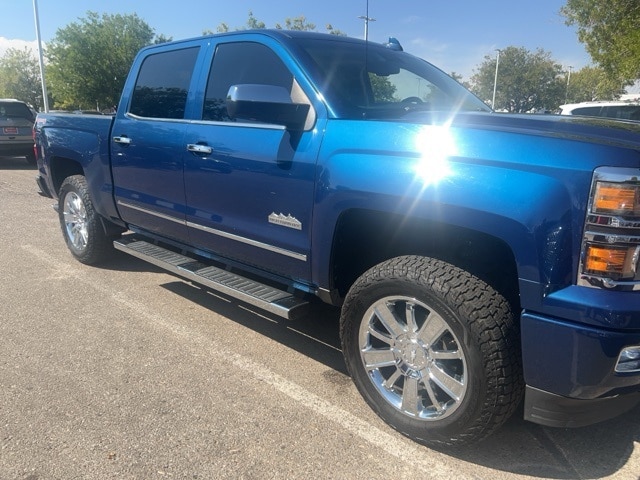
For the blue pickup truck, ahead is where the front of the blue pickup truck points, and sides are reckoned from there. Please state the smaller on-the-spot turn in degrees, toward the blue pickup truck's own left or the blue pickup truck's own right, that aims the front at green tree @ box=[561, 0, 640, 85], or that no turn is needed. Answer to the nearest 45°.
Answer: approximately 90° to the blue pickup truck's own left

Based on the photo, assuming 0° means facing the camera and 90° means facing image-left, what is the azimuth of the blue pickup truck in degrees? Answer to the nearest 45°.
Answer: approximately 315°

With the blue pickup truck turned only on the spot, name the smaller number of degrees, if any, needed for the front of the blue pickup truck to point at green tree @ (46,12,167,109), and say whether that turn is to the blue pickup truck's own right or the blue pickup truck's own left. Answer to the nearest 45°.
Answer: approximately 180°

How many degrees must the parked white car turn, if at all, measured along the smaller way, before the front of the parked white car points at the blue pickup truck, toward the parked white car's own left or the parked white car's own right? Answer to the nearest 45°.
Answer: approximately 90° to the parked white car's own right

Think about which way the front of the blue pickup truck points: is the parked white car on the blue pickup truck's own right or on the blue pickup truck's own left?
on the blue pickup truck's own left
